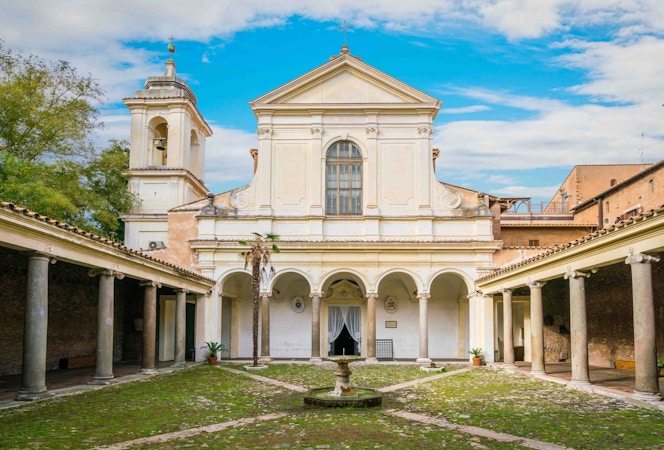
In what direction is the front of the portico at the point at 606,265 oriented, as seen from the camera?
facing the viewer and to the left of the viewer

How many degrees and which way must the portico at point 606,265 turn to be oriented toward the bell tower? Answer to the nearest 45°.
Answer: approximately 90° to its right

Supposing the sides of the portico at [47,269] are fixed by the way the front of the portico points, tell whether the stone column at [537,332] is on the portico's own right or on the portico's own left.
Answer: on the portico's own left

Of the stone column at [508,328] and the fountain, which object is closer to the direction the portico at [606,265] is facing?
the fountain

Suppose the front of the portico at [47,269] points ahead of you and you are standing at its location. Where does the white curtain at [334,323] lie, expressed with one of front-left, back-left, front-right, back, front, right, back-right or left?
left

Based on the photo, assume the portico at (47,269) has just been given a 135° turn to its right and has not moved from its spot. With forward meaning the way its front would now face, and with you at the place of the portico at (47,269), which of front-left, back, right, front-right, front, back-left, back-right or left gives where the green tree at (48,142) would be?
right

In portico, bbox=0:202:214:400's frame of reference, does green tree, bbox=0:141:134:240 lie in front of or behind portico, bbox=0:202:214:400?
behind

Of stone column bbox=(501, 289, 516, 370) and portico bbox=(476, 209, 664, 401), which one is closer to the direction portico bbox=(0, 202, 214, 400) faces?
the portico

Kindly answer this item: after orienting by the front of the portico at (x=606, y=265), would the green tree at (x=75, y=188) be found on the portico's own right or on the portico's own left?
on the portico's own right

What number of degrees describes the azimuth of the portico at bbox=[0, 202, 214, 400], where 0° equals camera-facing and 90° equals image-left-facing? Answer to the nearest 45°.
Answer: approximately 315°

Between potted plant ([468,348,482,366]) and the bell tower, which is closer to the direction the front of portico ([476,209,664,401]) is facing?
the bell tower

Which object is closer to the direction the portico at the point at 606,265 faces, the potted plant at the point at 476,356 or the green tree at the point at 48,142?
the green tree

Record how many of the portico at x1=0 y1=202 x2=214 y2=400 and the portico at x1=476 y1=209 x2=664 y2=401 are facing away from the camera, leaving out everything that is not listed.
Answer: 0
